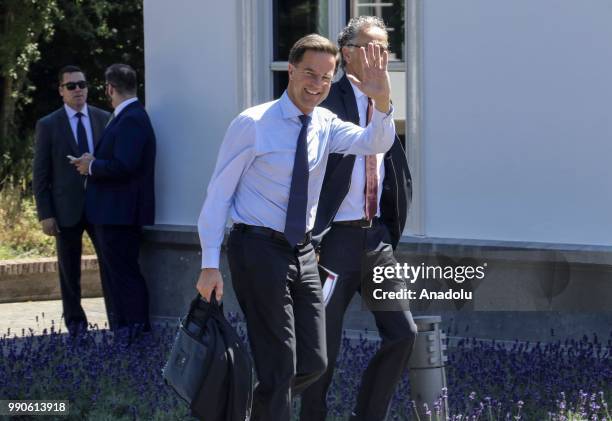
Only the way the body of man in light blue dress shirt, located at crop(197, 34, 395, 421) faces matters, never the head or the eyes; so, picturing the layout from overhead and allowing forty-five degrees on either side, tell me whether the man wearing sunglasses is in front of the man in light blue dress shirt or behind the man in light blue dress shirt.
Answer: behind

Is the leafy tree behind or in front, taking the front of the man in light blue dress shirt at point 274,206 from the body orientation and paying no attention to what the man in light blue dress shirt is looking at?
behind

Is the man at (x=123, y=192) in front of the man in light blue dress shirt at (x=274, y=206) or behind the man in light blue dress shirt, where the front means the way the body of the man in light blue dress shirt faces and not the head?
behind

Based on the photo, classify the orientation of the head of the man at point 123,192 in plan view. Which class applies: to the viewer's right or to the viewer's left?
to the viewer's left

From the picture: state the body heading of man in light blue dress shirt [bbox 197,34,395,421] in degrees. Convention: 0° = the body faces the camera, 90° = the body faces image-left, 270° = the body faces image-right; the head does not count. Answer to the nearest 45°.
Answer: approximately 315°

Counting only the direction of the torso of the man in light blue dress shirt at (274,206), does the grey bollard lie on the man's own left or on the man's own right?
on the man's own left
